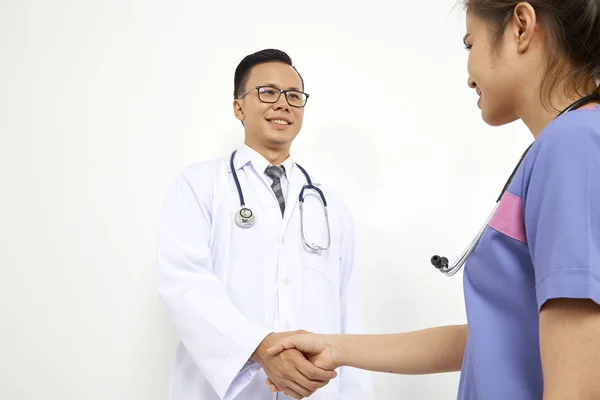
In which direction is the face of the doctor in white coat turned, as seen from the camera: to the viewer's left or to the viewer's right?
to the viewer's right

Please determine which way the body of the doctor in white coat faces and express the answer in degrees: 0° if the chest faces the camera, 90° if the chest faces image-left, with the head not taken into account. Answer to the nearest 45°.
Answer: approximately 315°

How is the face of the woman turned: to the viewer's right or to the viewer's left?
to the viewer's left

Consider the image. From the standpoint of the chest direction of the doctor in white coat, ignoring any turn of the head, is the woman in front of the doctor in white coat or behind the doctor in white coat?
in front
